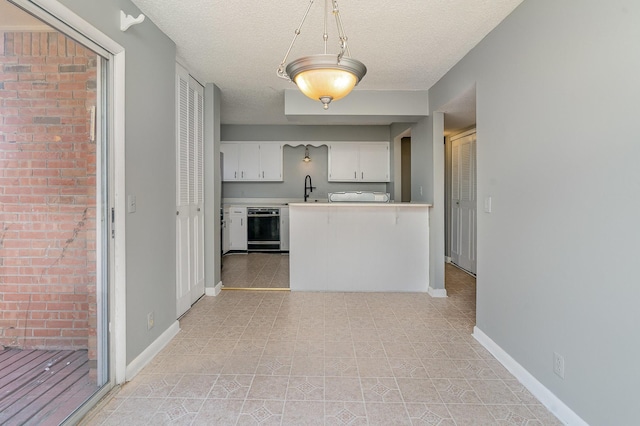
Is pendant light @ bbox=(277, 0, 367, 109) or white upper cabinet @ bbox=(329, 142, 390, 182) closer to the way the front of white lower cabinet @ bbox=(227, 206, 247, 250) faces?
the pendant light

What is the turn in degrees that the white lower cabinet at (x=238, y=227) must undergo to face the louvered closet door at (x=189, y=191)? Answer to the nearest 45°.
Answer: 0° — it already faces it

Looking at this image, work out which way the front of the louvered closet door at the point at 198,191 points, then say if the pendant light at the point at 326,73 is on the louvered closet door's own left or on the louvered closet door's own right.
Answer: on the louvered closet door's own right

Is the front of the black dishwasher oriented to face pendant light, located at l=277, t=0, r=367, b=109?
yes

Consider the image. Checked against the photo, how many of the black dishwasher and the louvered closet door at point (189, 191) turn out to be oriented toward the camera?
1

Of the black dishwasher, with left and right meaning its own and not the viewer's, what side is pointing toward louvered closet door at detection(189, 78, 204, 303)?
front

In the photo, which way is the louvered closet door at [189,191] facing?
to the viewer's right

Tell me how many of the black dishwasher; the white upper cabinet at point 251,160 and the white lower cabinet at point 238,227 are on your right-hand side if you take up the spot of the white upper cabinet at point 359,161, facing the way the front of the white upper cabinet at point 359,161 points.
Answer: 3

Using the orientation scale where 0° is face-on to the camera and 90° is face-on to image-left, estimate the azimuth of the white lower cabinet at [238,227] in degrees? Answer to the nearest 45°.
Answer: approximately 0°

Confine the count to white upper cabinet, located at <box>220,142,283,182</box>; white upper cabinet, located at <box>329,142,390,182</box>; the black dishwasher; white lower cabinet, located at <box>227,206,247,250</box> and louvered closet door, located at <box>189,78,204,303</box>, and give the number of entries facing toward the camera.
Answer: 4

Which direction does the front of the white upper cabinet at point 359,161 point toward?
toward the camera

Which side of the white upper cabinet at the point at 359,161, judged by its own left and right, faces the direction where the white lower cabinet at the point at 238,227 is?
right

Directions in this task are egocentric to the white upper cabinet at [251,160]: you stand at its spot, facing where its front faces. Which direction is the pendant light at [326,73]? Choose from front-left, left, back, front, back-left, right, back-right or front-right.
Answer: front

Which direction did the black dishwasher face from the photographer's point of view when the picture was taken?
facing the viewer

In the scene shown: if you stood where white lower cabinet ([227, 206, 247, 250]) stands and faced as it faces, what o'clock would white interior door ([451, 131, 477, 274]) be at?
The white interior door is roughly at 10 o'clock from the white lower cabinet.

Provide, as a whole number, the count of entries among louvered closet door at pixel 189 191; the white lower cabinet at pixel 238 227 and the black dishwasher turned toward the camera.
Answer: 2
